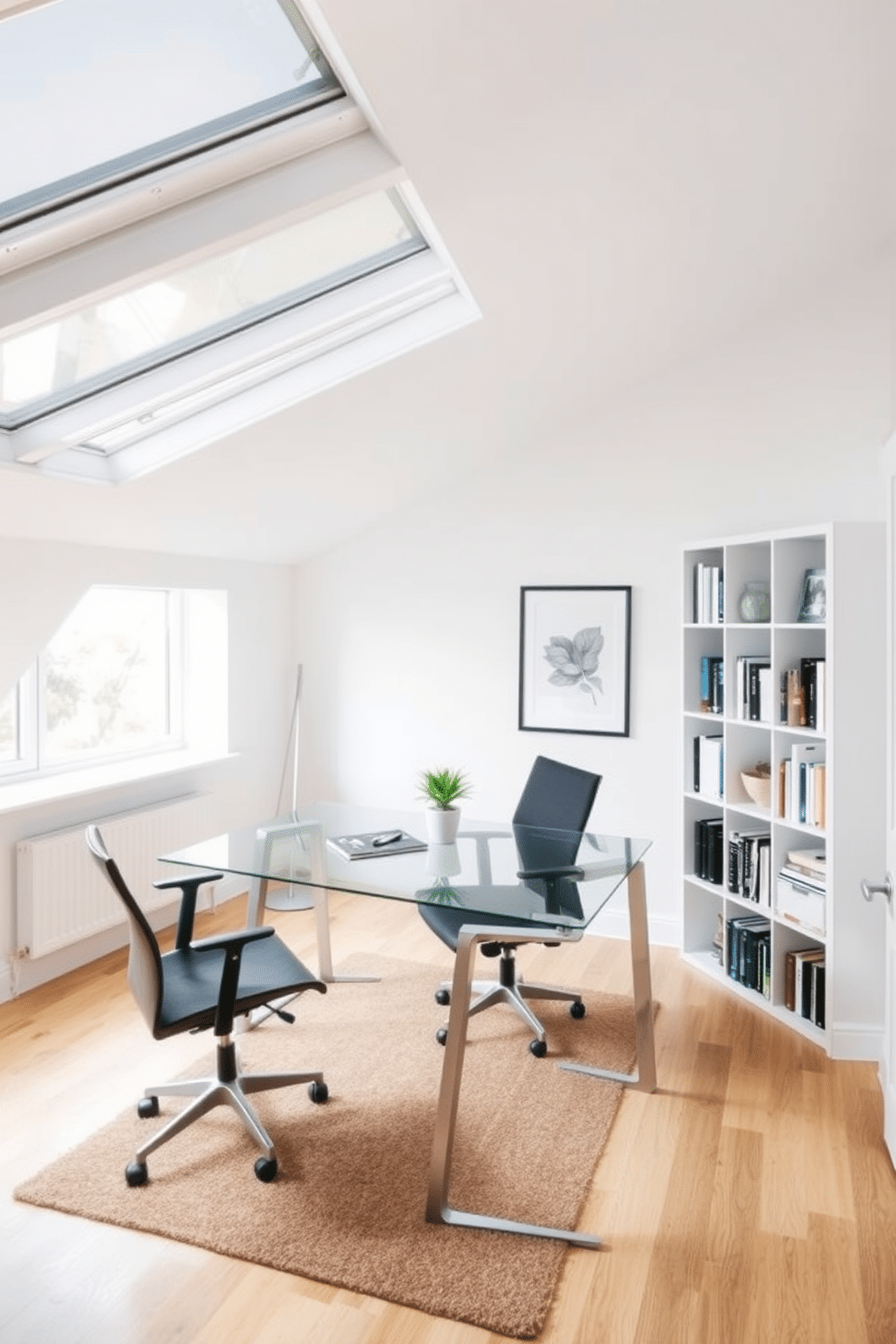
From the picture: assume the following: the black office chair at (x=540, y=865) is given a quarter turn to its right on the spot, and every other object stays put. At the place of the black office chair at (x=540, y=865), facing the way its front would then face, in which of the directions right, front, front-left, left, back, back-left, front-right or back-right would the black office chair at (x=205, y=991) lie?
left

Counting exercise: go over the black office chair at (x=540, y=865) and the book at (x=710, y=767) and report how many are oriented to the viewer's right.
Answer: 0

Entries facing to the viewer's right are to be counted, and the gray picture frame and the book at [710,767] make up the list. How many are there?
0

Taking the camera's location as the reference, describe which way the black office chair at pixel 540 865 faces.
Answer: facing the viewer and to the left of the viewer

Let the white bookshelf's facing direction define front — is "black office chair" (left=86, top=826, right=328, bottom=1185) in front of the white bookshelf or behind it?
in front

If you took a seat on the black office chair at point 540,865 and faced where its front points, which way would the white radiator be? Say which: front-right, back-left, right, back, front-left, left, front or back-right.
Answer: front-right

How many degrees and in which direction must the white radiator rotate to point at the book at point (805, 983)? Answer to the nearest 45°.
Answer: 0° — it already faces it

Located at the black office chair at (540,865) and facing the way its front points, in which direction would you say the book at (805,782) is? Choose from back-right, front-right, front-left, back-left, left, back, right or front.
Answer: back-left

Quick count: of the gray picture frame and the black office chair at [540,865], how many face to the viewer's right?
0

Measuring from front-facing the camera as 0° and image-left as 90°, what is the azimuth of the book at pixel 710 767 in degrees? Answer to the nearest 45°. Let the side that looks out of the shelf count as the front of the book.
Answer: approximately 45°

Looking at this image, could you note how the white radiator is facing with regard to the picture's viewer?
facing the viewer and to the right of the viewer

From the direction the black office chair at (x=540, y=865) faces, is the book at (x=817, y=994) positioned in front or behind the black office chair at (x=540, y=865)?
behind
